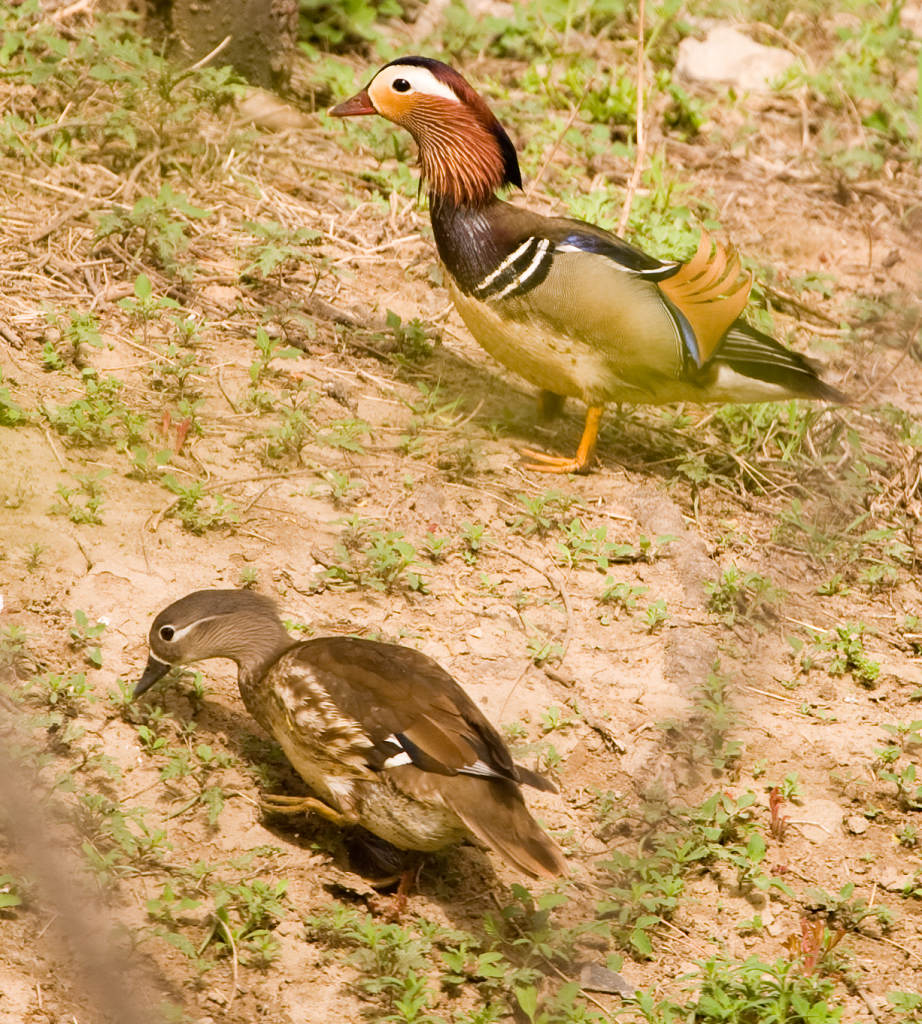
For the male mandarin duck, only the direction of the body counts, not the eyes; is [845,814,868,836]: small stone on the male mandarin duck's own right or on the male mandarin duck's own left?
on the male mandarin duck's own left

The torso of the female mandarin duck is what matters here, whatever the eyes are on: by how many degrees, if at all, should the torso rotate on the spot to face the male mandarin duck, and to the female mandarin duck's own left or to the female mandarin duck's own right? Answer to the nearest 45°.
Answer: approximately 90° to the female mandarin duck's own right

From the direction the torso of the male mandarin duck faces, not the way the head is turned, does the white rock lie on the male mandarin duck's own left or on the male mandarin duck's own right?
on the male mandarin duck's own right

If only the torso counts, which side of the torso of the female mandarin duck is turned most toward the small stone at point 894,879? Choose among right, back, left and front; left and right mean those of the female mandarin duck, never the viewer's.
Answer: back

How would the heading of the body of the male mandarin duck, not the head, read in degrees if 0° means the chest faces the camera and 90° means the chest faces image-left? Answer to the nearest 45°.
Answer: approximately 90°

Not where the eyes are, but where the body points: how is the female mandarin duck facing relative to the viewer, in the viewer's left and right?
facing to the left of the viewer

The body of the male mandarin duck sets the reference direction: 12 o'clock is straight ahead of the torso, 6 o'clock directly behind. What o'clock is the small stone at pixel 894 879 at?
The small stone is roughly at 8 o'clock from the male mandarin duck.

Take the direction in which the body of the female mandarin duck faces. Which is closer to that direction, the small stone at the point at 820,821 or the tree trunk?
the tree trunk

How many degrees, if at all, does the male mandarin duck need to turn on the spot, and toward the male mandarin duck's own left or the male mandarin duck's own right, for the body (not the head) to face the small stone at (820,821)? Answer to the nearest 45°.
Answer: approximately 135° to the male mandarin duck's own left

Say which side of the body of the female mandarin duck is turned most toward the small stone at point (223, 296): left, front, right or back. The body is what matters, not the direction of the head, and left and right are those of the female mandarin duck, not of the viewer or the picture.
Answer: right

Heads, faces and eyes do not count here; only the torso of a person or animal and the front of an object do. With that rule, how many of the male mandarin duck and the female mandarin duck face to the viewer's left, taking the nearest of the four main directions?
2

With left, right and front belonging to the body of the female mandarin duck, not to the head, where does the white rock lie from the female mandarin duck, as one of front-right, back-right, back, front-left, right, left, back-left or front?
right
